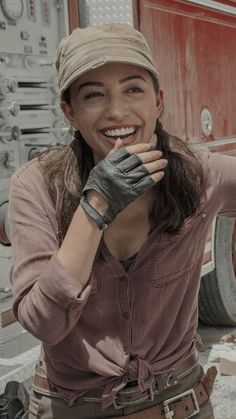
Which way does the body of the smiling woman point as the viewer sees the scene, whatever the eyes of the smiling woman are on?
toward the camera

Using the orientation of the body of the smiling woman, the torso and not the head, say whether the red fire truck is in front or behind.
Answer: behind
